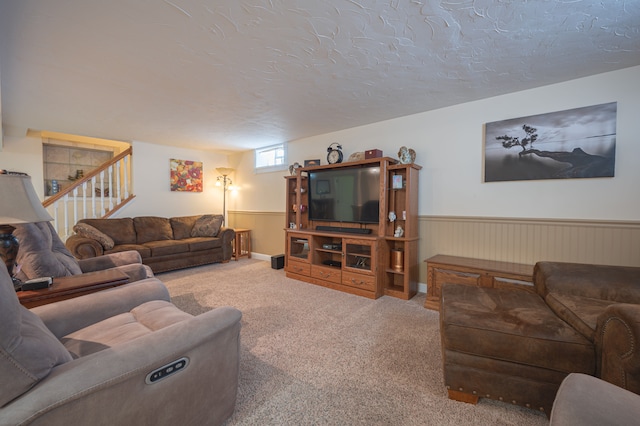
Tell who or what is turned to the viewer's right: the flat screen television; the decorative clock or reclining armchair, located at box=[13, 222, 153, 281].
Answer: the reclining armchair

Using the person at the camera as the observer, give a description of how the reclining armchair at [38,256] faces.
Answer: facing to the right of the viewer

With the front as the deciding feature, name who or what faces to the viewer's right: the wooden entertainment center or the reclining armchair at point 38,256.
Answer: the reclining armchair

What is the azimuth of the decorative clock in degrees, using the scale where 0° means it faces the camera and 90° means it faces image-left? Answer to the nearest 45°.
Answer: approximately 45°

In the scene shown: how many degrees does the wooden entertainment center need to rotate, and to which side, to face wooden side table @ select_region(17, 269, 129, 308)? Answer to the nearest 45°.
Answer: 0° — it already faces it

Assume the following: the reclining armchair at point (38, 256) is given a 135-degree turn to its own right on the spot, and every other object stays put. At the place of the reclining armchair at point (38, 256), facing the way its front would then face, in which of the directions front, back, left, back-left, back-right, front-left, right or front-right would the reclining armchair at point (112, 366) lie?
front-left

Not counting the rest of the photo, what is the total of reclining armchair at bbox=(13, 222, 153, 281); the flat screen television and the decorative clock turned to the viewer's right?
1

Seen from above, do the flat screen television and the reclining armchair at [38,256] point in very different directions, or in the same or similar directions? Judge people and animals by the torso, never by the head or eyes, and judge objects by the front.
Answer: very different directions

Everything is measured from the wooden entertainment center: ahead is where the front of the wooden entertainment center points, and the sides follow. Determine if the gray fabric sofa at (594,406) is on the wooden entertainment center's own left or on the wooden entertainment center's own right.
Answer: on the wooden entertainment center's own left

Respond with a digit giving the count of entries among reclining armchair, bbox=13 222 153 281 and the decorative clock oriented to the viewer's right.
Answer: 1

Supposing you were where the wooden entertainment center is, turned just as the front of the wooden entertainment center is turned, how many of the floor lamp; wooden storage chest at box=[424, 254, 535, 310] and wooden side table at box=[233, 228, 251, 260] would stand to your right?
2
